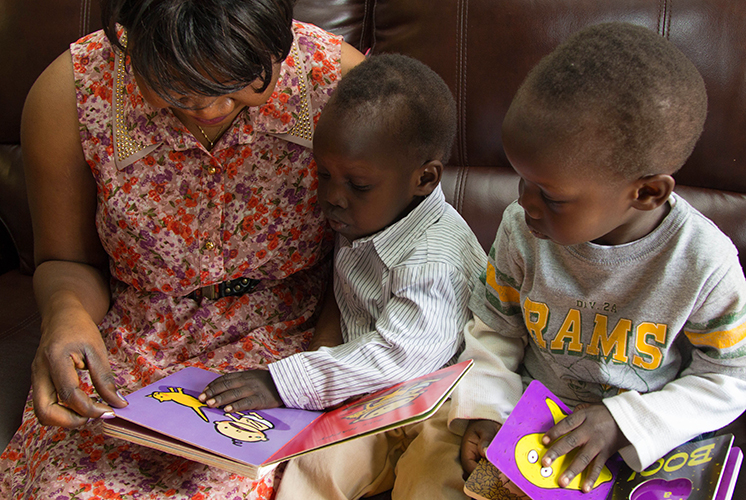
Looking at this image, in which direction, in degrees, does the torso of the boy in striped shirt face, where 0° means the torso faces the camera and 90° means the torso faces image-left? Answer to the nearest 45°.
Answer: approximately 45°

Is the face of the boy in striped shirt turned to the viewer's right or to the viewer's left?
to the viewer's left

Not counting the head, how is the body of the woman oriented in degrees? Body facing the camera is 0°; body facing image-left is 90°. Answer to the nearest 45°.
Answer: approximately 0°

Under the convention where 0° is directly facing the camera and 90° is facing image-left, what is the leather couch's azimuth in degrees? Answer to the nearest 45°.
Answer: approximately 0°
